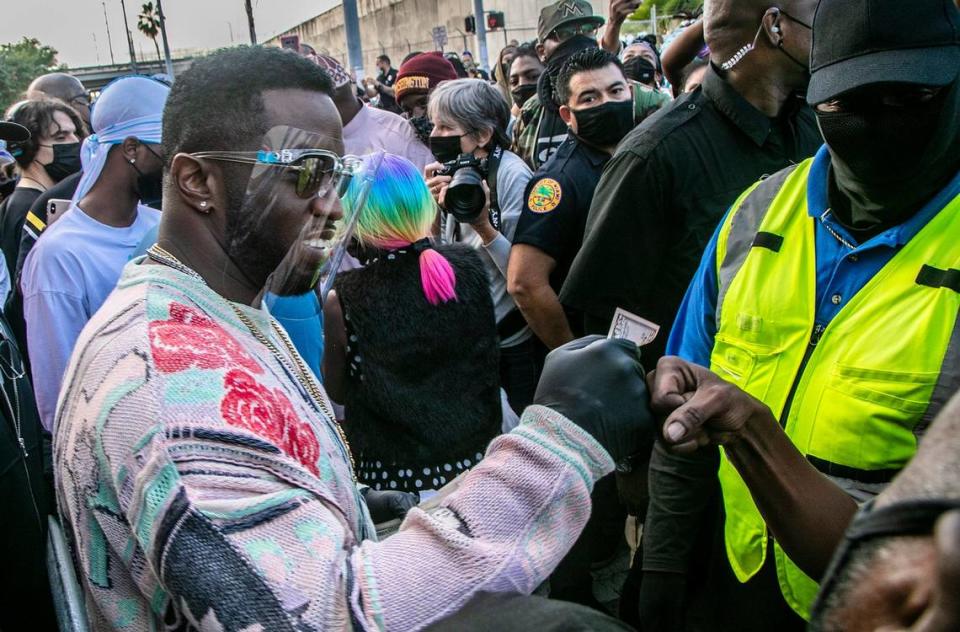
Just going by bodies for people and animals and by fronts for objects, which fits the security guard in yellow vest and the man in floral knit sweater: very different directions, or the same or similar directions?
very different directions

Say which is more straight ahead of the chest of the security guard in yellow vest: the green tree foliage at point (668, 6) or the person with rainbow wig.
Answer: the person with rainbow wig

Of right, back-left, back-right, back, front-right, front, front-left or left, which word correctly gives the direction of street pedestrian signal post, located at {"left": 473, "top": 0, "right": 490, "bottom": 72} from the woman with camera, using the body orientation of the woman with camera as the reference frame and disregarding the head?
back-right

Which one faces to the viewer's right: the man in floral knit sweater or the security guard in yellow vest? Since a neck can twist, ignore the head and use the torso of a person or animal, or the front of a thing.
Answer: the man in floral knit sweater

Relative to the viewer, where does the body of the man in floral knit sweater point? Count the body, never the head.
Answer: to the viewer's right

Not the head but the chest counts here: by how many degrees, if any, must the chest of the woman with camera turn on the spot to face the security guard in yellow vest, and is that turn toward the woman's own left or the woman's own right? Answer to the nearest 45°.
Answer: approximately 45° to the woman's own left

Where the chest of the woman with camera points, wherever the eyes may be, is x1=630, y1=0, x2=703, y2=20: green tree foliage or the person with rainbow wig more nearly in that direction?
the person with rainbow wig

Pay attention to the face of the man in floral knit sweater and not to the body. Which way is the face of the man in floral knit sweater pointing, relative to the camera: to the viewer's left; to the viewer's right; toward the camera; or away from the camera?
to the viewer's right

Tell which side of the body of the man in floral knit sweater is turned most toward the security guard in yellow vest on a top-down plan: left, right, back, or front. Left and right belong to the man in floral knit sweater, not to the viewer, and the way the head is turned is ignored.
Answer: front

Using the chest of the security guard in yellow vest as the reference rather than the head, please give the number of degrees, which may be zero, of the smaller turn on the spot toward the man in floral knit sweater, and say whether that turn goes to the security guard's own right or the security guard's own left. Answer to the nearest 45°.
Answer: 0° — they already face them
